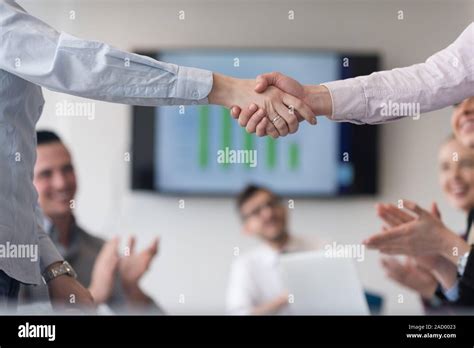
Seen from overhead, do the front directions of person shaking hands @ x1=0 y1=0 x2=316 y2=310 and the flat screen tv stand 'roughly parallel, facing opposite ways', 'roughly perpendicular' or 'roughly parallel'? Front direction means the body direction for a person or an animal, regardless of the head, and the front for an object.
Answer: roughly perpendicular

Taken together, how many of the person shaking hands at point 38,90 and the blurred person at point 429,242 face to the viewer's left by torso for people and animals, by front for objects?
1

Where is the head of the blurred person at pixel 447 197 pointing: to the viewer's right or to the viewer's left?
to the viewer's left

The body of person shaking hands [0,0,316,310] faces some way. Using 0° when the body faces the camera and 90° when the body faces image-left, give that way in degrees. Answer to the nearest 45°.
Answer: approximately 270°

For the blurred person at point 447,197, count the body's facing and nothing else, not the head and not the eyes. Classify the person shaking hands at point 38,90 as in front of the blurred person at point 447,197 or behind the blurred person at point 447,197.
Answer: in front

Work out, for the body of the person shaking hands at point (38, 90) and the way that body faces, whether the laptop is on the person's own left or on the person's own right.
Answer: on the person's own left

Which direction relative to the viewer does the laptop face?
away from the camera

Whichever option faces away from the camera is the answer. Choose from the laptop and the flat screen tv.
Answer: the laptop

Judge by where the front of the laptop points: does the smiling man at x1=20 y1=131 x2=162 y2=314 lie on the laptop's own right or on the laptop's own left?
on the laptop's own left
